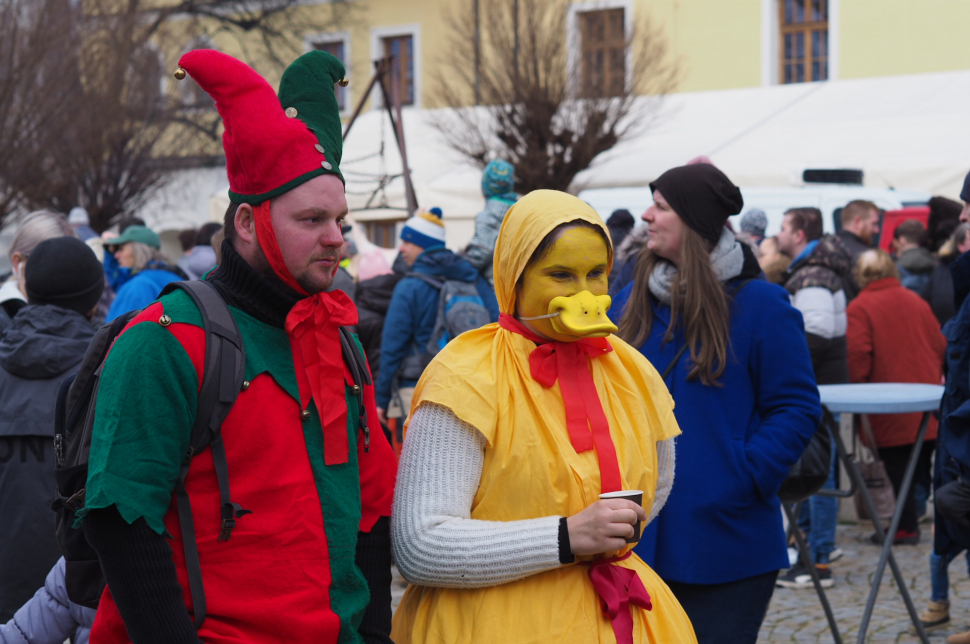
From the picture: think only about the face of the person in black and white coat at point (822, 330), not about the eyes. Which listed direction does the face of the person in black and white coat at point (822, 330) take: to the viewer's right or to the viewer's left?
to the viewer's left

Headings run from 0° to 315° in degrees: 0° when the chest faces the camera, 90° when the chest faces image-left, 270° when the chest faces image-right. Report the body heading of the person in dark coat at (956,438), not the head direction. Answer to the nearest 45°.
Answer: approximately 90°

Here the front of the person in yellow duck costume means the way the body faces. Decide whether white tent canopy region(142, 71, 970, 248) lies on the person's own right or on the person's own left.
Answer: on the person's own left

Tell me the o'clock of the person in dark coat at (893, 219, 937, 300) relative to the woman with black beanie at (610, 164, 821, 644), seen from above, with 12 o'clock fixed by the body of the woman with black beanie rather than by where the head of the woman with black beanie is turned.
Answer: The person in dark coat is roughly at 5 o'clock from the woman with black beanie.

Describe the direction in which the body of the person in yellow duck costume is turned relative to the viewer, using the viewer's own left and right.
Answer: facing the viewer and to the right of the viewer

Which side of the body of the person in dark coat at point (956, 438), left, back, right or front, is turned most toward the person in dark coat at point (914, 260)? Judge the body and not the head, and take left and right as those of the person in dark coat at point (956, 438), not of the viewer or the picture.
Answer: right

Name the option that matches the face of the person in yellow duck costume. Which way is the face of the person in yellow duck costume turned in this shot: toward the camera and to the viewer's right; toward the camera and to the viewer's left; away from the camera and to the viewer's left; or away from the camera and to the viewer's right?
toward the camera and to the viewer's right

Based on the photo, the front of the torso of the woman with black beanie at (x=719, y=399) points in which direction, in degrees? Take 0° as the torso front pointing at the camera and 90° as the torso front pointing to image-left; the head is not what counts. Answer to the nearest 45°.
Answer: approximately 45°

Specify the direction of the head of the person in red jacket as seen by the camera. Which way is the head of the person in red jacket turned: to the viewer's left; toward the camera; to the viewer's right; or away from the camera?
away from the camera

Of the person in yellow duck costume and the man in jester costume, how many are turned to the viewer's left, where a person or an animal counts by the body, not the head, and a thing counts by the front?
0

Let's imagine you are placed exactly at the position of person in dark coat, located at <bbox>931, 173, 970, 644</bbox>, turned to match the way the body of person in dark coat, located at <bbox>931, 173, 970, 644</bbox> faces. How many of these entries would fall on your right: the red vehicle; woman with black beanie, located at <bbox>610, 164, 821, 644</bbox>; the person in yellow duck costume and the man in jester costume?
1

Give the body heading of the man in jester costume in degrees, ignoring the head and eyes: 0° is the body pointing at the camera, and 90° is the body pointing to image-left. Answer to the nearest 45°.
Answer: approximately 315°
